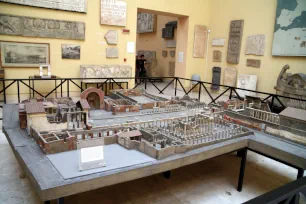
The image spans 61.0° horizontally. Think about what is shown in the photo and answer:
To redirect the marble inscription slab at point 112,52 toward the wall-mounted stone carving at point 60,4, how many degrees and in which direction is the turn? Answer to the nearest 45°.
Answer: approximately 45° to its right

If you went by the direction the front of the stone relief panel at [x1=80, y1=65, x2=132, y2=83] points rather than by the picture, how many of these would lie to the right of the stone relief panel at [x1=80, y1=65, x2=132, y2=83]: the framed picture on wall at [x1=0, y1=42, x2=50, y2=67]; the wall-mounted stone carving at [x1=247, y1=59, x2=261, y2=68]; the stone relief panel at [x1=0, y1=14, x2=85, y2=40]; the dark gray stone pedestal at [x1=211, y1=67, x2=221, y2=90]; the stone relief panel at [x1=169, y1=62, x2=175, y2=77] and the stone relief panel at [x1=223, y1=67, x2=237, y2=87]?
2

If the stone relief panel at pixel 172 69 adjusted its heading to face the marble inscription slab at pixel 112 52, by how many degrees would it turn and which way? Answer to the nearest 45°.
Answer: approximately 45° to its right

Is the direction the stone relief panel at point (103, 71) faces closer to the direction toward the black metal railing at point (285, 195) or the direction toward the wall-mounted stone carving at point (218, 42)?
the black metal railing

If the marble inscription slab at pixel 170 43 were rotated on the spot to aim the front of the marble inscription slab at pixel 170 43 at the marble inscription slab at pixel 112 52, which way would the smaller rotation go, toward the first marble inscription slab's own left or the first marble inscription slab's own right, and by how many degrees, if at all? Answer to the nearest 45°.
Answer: approximately 45° to the first marble inscription slab's own right

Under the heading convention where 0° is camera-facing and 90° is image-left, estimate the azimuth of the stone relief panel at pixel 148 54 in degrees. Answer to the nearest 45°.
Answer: approximately 0°

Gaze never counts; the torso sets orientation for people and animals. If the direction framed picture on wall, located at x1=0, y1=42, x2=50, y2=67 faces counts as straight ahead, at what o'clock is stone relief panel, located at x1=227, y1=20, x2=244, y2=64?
The stone relief panel is roughly at 9 o'clock from the framed picture on wall.

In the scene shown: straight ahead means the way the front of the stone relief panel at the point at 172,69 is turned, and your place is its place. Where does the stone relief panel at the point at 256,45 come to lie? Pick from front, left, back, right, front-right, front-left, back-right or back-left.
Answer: front-left

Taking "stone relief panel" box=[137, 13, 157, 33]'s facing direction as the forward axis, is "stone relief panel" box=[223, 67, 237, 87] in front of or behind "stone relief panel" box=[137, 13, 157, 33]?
in front

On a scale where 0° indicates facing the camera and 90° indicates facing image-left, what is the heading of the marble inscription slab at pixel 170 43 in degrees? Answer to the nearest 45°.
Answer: approximately 0°
